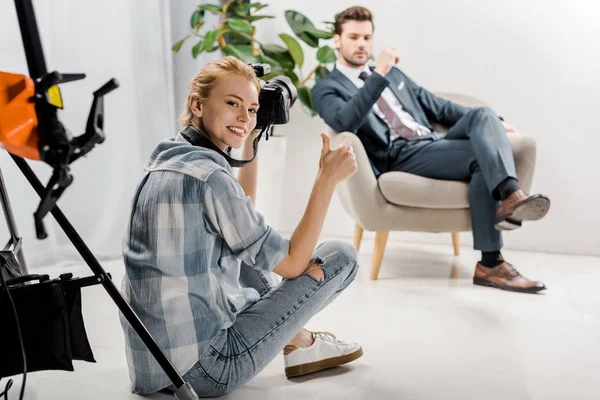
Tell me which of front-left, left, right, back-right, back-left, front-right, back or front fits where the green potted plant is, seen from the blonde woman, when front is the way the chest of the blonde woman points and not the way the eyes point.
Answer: front-left

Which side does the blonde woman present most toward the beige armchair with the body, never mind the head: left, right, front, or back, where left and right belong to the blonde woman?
front

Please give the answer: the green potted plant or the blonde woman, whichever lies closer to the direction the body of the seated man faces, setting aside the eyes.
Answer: the blonde woman

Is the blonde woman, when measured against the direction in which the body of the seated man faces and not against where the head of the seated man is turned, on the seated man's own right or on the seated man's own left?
on the seated man's own right

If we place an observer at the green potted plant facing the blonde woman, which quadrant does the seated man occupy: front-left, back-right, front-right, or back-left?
front-left

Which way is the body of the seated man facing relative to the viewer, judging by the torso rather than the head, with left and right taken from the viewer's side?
facing the viewer and to the right of the viewer

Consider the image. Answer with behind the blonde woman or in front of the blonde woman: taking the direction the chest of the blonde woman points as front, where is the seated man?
in front

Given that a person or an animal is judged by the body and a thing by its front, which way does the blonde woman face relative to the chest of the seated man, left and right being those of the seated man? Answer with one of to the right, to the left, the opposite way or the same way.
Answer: to the left

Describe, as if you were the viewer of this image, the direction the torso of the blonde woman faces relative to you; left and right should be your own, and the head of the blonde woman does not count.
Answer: facing away from the viewer and to the right of the viewer
